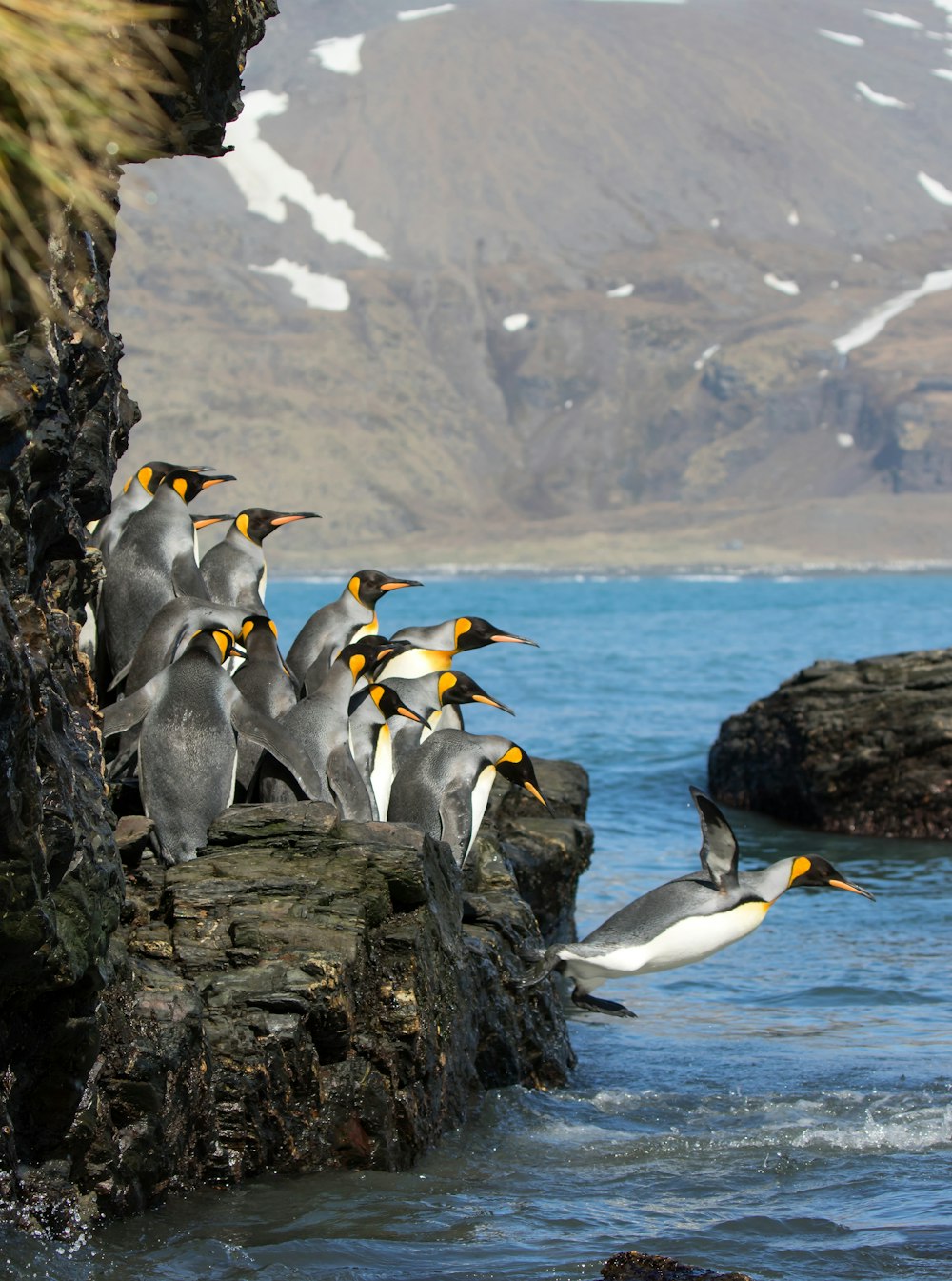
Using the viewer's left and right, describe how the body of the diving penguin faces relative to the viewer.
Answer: facing to the right of the viewer

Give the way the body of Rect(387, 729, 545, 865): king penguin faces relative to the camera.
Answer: to the viewer's right

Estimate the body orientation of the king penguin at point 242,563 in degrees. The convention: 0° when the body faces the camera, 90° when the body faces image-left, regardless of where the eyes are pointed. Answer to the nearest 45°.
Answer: approximately 270°

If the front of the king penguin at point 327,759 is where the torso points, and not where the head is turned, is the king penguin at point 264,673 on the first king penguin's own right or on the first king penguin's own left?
on the first king penguin's own left

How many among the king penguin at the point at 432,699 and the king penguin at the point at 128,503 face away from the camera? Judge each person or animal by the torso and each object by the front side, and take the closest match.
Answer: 0

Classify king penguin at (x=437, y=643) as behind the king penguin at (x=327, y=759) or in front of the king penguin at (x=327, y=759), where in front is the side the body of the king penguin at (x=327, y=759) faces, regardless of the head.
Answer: in front

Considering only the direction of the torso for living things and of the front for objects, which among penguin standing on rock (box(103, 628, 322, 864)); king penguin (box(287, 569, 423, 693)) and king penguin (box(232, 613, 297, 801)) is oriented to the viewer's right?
king penguin (box(287, 569, 423, 693))

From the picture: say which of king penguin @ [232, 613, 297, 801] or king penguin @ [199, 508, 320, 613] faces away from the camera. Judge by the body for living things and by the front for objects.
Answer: king penguin @ [232, 613, 297, 801]

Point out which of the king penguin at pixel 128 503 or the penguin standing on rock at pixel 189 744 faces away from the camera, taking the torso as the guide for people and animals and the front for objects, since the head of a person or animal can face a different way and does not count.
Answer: the penguin standing on rock

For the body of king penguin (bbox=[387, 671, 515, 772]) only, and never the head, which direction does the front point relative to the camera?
to the viewer's right

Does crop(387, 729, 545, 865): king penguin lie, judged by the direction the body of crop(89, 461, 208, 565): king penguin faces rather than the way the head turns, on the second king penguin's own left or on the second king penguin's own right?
on the second king penguin's own right

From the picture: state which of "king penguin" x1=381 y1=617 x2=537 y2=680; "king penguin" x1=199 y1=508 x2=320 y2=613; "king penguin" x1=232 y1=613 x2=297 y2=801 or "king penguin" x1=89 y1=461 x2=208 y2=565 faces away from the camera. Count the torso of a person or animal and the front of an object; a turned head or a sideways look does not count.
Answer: "king penguin" x1=232 y1=613 x2=297 y2=801

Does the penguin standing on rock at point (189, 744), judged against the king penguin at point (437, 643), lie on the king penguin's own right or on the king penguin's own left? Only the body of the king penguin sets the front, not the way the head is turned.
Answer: on the king penguin's own right

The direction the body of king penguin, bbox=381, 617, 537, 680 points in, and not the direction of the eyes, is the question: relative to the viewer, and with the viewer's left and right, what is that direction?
facing to the right of the viewer

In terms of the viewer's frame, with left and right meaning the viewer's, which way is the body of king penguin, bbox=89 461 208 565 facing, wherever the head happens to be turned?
facing to the right of the viewer

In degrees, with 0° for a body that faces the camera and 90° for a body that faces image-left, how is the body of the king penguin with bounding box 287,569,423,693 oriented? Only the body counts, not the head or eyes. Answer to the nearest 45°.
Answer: approximately 270°

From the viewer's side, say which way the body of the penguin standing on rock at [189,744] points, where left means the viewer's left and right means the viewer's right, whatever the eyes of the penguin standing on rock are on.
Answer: facing away from the viewer
